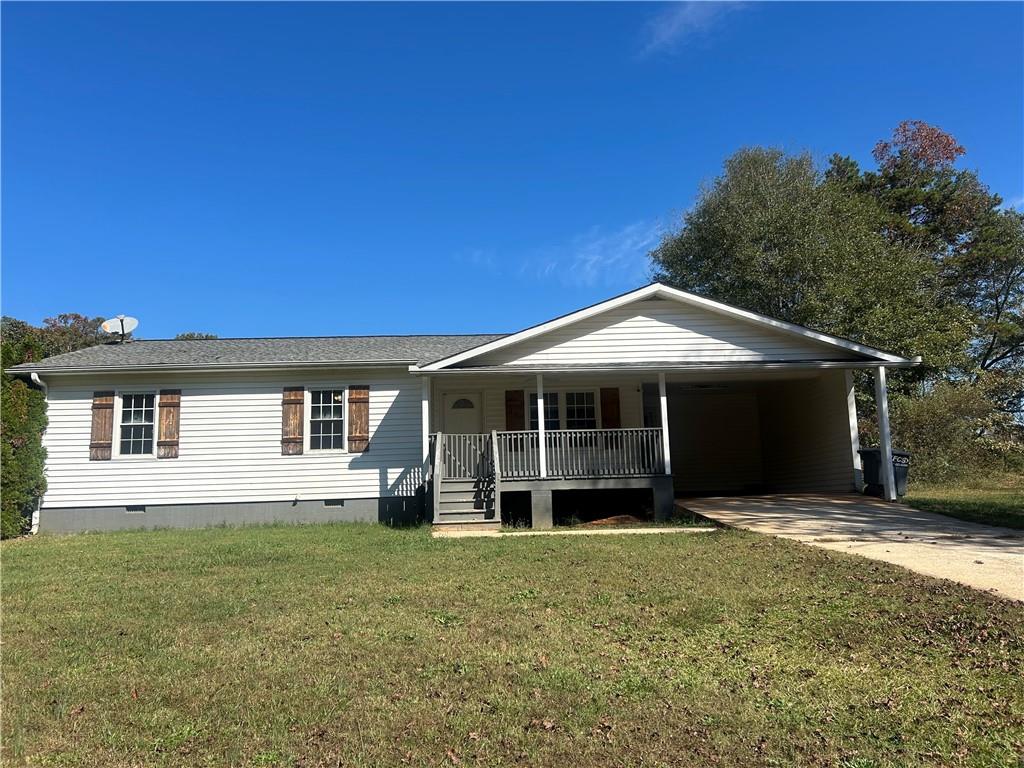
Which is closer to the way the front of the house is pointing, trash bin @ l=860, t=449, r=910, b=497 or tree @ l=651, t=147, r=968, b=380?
the trash bin

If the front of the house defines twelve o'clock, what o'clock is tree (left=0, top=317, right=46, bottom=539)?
The tree is roughly at 3 o'clock from the house.

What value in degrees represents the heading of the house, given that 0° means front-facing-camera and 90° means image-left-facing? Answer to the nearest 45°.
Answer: approximately 0°

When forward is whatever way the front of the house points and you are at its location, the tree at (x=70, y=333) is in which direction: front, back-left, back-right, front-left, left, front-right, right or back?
back-right

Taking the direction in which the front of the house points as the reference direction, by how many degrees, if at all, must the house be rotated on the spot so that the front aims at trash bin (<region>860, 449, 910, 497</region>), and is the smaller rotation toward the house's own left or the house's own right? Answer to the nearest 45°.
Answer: approximately 90° to the house's own left

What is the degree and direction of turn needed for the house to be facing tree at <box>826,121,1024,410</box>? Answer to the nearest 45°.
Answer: approximately 135° to its left

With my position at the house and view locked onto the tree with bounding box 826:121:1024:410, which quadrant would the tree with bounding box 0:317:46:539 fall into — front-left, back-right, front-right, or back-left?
back-left

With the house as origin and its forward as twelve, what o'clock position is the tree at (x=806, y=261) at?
The tree is roughly at 8 o'clock from the house.

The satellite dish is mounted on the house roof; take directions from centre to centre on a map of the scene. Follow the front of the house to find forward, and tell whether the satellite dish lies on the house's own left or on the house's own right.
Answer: on the house's own right
